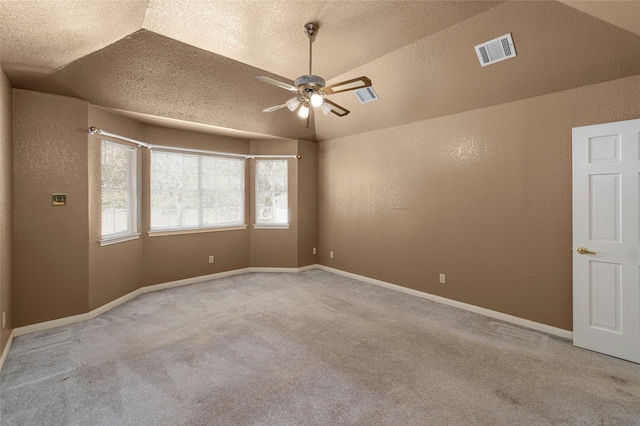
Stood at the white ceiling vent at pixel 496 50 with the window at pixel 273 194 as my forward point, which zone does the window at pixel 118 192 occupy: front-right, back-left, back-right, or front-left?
front-left

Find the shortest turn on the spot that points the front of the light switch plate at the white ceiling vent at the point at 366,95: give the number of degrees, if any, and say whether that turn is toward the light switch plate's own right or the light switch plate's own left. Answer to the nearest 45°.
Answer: approximately 45° to the light switch plate's own left

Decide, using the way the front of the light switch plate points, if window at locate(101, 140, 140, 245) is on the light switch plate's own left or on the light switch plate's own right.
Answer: on the light switch plate's own left

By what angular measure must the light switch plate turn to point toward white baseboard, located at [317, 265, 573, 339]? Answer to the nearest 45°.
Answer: approximately 45° to its left

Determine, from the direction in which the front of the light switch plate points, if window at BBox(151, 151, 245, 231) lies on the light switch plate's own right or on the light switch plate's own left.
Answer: on the light switch plate's own left

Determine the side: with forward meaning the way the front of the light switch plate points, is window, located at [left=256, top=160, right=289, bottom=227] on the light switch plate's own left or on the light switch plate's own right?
on the light switch plate's own left

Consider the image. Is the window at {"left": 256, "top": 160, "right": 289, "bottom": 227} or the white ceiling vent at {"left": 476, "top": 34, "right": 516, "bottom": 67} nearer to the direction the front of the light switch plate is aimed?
the white ceiling vent

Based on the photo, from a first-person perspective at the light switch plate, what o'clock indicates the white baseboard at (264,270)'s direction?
The white baseboard is roughly at 10 o'clock from the light switch plate.

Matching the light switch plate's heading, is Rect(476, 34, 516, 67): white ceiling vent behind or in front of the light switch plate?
in front

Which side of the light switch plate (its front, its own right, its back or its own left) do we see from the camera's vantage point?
front

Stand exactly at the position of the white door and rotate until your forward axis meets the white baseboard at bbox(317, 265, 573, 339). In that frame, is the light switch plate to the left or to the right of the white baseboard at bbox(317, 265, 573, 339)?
left

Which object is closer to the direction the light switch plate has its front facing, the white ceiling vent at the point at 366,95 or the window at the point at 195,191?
the white ceiling vent
